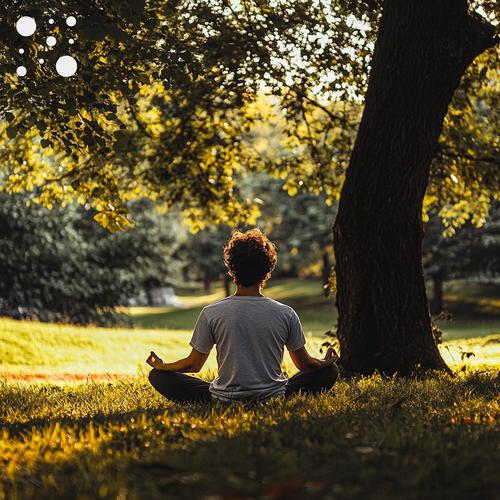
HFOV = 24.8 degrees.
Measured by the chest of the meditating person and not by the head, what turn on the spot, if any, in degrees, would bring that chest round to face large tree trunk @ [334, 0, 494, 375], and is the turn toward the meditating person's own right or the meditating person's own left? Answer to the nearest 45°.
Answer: approximately 45° to the meditating person's own right

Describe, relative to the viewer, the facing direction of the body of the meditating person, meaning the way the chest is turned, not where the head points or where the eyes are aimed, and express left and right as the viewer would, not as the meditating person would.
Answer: facing away from the viewer

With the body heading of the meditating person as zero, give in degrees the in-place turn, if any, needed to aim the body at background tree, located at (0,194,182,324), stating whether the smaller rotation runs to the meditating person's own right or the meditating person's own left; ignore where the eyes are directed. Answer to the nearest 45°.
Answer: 0° — they already face it

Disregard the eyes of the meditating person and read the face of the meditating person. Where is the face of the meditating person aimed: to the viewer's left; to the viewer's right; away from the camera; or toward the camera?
away from the camera
